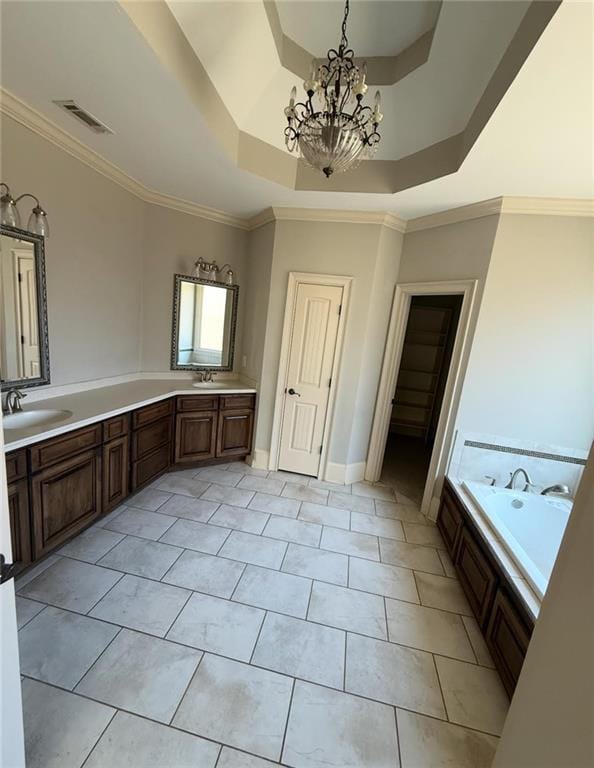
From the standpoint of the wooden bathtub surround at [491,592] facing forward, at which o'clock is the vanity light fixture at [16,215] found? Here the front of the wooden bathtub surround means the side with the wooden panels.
The vanity light fixture is roughly at 11 o'clock from the wooden bathtub surround.

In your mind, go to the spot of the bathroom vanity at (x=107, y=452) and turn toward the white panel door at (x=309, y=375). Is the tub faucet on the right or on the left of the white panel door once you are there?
right

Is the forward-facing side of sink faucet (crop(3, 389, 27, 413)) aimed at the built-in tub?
yes

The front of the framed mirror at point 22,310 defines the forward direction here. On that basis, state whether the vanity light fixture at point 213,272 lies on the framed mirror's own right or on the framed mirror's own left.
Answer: on the framed mirror's own left

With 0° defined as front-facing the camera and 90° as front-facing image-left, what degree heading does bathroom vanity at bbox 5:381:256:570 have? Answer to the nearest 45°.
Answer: approximately 315°

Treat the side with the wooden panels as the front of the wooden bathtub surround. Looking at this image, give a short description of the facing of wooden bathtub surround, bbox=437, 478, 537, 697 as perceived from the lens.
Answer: facing to the left of the viewer

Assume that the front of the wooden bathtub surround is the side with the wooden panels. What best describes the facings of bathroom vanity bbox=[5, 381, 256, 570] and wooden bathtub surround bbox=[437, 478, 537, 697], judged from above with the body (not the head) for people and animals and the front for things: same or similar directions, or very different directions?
very different directions

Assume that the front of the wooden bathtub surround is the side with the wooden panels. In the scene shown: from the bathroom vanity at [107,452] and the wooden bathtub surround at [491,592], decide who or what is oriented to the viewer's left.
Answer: the wooden bathtub surround at [491,592]

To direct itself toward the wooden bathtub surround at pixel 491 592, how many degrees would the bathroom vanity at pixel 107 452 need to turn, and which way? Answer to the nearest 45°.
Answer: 0° — it already faces it

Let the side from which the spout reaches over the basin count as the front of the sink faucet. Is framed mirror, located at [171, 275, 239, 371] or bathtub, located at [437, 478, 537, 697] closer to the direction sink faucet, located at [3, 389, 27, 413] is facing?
the bathtub
